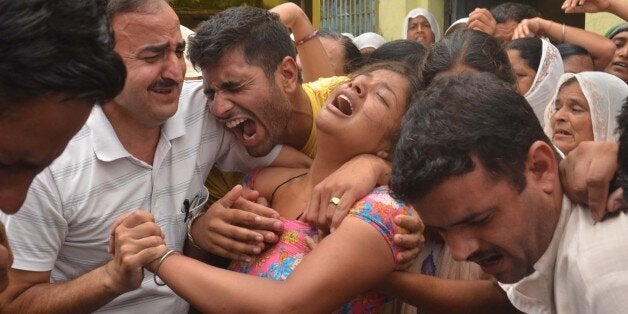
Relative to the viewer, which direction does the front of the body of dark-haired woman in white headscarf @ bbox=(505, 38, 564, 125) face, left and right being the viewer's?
facing to the left of the viewer

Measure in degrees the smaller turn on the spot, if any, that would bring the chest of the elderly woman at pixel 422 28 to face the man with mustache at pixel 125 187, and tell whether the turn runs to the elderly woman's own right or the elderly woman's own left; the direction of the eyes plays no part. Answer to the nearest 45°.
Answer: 0° — they already face them

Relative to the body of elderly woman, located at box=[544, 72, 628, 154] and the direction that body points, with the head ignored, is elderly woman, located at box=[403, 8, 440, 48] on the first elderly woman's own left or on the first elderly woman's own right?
on the first elderly woman's own right

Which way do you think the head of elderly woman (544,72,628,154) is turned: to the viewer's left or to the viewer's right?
to the viewer's left

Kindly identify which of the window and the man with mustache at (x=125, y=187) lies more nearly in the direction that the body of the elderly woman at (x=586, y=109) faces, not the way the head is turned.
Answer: the man with mustache

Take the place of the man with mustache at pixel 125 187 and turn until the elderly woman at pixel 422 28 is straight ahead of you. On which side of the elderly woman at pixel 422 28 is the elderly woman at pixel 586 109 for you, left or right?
right

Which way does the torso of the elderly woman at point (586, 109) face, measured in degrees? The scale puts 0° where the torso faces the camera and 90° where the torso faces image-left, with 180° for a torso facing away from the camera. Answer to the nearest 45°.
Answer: approximately 45°

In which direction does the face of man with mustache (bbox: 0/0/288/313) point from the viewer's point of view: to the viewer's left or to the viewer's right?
to the viewer's right
